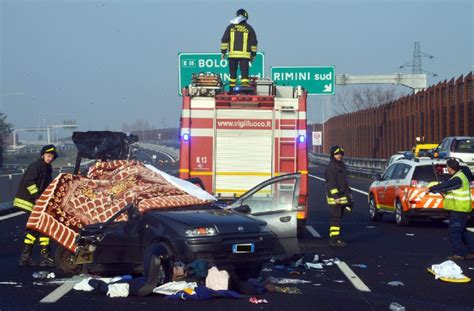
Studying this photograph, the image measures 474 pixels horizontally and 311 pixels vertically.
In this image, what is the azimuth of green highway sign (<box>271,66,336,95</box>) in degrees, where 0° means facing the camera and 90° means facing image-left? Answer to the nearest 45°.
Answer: approximately 0°

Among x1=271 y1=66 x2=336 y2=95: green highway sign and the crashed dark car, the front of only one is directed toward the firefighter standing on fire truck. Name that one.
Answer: the green highway sign

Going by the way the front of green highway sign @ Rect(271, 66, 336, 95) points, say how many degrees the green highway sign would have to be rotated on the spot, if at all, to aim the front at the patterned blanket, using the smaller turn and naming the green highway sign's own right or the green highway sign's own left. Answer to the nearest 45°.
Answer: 0° — it already faces it

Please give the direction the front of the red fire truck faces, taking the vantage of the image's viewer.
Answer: facing away from the viewer

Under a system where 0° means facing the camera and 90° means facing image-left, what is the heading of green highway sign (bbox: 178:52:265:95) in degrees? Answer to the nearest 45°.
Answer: approximately 0°
